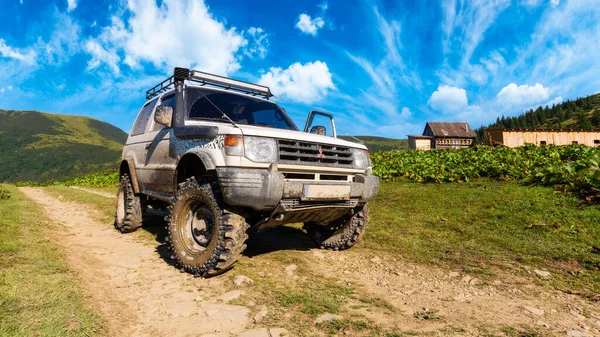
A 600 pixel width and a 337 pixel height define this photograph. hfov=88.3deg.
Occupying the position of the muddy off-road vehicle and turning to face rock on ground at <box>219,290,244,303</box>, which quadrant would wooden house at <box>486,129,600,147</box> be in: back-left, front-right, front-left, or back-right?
back-left

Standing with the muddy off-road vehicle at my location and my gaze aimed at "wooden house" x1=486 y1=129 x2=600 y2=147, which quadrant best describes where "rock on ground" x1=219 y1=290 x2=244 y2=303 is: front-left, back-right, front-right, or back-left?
back-right

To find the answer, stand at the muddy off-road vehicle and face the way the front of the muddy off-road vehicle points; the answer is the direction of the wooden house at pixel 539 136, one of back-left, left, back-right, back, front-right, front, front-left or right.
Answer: left

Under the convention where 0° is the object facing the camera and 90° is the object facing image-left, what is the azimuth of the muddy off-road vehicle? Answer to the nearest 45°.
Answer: approximately 315°
